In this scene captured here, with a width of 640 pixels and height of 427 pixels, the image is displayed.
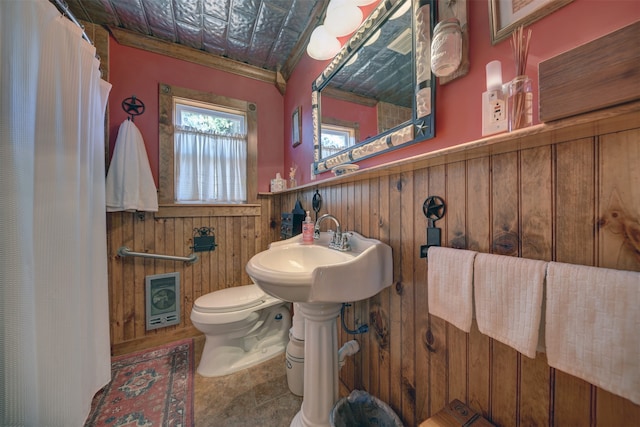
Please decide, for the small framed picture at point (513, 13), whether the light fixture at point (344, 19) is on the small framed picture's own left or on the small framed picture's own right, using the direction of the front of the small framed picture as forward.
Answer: on the small framed picture's own right

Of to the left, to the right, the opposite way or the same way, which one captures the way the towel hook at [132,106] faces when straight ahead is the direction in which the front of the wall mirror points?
to the left
